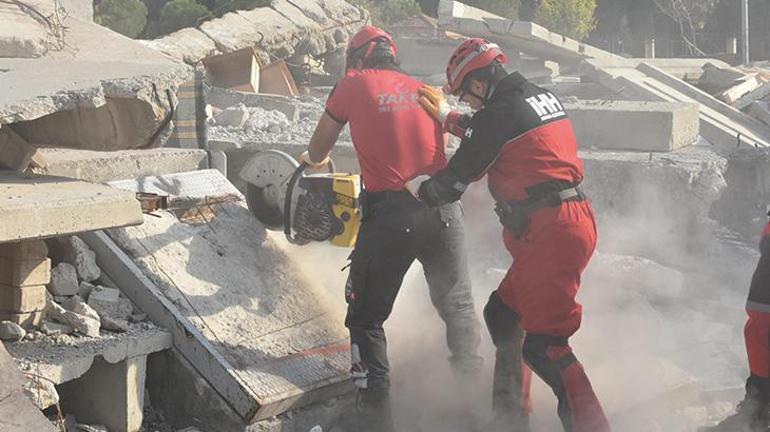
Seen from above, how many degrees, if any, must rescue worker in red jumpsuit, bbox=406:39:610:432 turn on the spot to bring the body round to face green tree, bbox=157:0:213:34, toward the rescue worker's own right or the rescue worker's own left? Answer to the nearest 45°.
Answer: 0° — they already face it

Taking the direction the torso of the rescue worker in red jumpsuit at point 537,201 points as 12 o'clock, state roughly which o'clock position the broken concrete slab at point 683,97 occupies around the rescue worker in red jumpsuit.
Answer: The broken concrete slab is roughly at 2 o'clock from the rescue worker in red jumpsuit.

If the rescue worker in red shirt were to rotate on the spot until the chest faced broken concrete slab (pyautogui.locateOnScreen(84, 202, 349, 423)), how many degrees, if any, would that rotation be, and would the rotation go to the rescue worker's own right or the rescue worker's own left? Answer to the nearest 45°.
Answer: approximately 45° to the rescue worker's own left

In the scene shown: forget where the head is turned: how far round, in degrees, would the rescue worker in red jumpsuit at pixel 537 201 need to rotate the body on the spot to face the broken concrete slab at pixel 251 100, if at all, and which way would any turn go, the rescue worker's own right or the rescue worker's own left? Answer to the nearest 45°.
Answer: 0° — they already face it

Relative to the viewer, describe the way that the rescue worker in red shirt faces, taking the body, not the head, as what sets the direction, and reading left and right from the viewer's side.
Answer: facing away from the viewer and to the left of the viewer

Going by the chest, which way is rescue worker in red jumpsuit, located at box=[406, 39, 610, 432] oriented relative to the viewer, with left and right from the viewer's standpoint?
facing away from the viewer and to the left of the viewer

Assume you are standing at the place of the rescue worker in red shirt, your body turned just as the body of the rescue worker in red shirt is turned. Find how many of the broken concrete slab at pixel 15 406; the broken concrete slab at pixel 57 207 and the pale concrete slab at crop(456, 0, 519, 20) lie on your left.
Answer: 2
